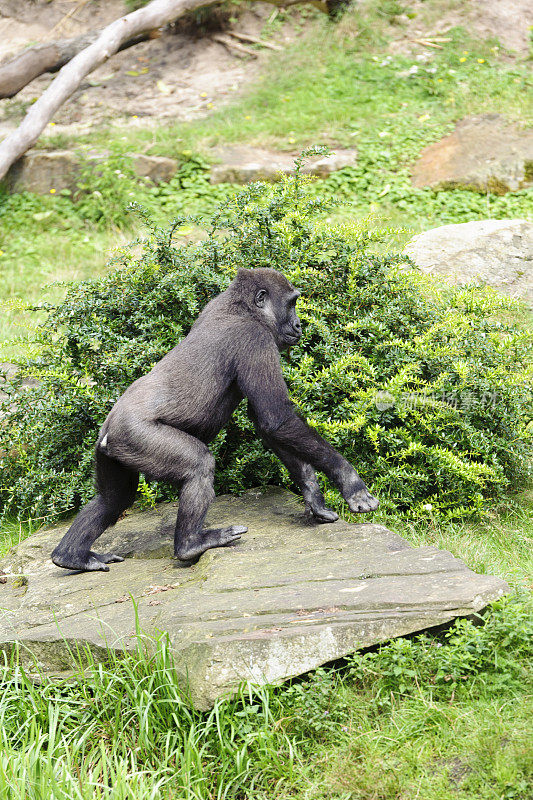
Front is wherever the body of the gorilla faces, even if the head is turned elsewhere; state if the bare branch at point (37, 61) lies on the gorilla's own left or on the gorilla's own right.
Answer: on the gorilla's own left

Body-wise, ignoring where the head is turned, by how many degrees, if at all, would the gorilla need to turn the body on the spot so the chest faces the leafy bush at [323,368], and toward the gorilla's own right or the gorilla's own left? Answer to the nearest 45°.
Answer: approximately 45° to the gorilla's own left

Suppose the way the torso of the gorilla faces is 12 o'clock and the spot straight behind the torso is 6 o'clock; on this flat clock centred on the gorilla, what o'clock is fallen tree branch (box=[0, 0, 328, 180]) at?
The fallen tree branch is roughly at 9 o'clock from the gorilla.

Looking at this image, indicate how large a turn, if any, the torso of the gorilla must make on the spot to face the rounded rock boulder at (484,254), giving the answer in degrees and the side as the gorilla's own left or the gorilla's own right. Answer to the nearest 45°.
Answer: approximately 45° to the gorilla's own left

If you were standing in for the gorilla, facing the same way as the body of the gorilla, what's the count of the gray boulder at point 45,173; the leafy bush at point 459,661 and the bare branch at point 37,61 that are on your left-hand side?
2

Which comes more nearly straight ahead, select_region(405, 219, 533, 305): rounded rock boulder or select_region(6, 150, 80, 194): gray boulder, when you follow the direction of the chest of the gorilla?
the rounded rock boulder

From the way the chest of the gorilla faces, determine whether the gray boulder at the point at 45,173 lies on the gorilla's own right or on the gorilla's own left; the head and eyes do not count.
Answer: on the gorilla's own left

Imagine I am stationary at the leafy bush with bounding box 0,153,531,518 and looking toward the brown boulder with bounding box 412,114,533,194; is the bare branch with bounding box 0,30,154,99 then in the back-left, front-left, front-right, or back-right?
front-left

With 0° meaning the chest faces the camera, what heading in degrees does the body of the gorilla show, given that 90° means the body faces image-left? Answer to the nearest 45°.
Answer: approximately 270°
